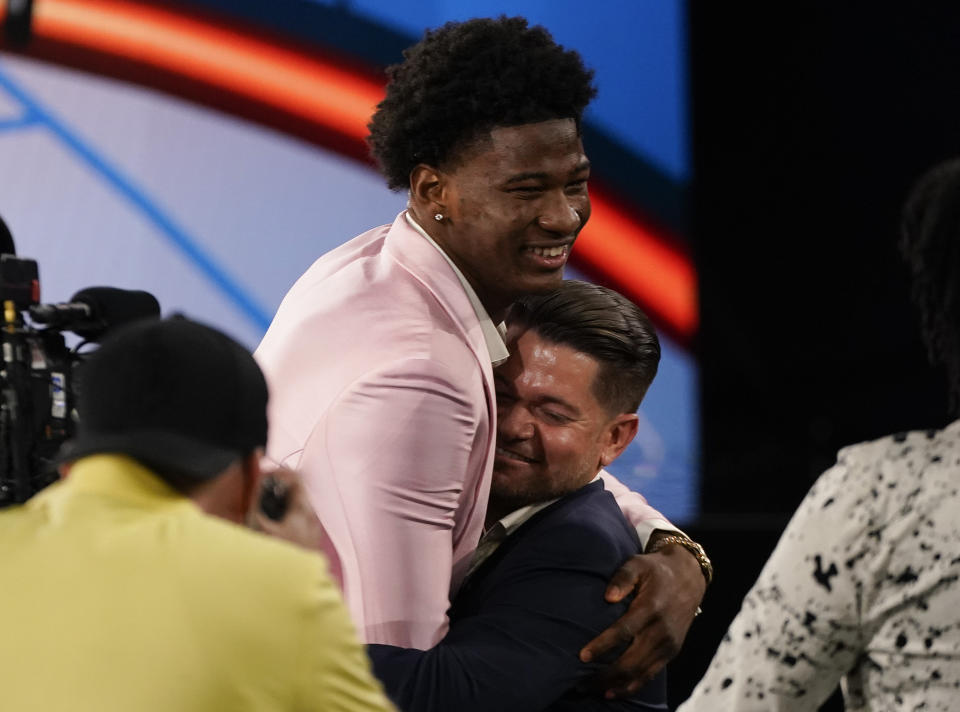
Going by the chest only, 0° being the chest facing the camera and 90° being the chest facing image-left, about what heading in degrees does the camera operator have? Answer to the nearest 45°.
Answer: approximately 225°

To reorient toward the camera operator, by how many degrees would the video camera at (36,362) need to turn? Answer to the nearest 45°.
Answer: approximately 90° to its right

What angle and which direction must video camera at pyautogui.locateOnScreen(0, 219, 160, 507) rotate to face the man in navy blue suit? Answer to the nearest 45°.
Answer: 0° — it already faces them

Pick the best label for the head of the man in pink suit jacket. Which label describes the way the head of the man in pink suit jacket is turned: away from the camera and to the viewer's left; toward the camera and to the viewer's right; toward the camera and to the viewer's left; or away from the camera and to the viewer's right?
toward the camera and to the viewer's right

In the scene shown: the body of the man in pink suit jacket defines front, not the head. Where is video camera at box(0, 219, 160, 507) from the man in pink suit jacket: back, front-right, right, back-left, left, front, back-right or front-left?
back

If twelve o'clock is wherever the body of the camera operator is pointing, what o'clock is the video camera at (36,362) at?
The video camera is roughly at 10 o'clock from the camera operator.

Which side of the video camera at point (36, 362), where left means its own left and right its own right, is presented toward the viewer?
right

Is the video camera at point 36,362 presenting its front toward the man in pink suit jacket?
yes
